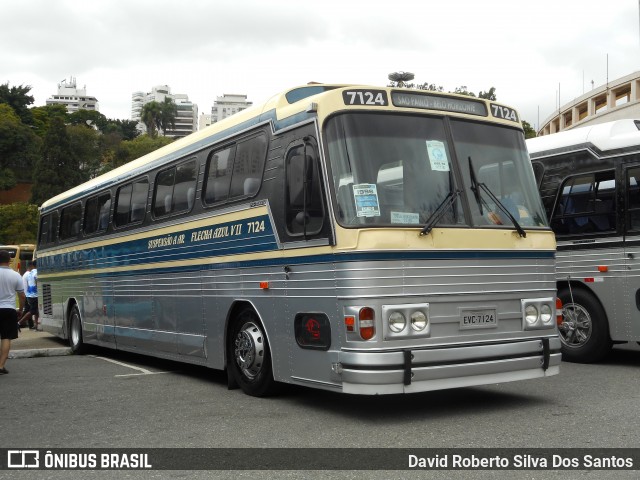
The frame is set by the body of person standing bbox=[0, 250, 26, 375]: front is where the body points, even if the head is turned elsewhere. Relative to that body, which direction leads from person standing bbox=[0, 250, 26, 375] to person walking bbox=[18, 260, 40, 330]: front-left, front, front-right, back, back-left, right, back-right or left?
front

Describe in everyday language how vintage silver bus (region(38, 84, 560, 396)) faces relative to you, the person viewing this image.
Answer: facing the viewer and to the right of the viewer

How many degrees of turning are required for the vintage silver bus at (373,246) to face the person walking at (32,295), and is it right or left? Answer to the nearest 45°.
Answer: approximately 180°

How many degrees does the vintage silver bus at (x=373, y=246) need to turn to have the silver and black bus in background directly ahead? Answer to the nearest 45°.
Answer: approximately 90° to its left

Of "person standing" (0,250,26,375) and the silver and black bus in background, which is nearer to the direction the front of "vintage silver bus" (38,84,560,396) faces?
the silver and black bus in background

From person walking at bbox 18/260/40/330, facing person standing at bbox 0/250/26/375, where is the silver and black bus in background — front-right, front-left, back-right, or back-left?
front-left
